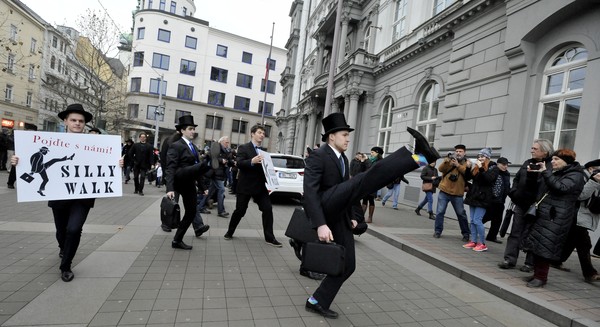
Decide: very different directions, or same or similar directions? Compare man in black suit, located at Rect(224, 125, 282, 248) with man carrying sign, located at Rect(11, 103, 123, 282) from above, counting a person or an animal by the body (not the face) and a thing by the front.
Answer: same or similar directions

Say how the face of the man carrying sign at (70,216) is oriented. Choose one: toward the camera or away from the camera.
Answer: toward the camera

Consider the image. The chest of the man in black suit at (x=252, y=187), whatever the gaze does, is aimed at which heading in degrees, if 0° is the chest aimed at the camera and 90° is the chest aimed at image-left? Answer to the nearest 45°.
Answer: approximately 315°

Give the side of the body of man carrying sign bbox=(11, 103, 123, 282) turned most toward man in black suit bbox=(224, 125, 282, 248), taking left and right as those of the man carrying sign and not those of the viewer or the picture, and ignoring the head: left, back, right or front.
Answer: left

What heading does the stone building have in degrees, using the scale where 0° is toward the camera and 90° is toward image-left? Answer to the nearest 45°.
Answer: approximately 45°

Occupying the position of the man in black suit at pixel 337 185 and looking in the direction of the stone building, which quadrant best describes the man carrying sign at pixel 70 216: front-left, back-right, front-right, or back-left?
back-left

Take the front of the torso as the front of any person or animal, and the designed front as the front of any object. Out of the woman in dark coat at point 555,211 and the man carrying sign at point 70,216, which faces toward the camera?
the man carrying sign

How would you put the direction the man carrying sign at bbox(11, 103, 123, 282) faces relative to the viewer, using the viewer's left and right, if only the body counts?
facing the viewer

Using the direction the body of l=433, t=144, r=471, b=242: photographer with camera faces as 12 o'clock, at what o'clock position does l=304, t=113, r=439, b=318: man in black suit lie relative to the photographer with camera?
The man in black suit is roughly at 11 o'clock from the photographer with camera.

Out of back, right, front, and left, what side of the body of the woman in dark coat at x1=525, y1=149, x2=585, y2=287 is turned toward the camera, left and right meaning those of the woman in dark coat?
left

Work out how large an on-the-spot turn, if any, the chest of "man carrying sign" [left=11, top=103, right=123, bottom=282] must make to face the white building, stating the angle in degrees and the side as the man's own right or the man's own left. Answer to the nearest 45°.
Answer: approximately 180°

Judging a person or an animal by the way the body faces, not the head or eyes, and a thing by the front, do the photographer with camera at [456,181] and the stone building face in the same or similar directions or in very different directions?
same or similar directions

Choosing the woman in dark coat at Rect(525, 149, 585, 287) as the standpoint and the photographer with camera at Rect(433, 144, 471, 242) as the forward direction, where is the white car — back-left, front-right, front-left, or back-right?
front-left

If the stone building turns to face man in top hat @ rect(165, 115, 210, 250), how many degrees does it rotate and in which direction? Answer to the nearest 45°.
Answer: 0° — it already faces them
